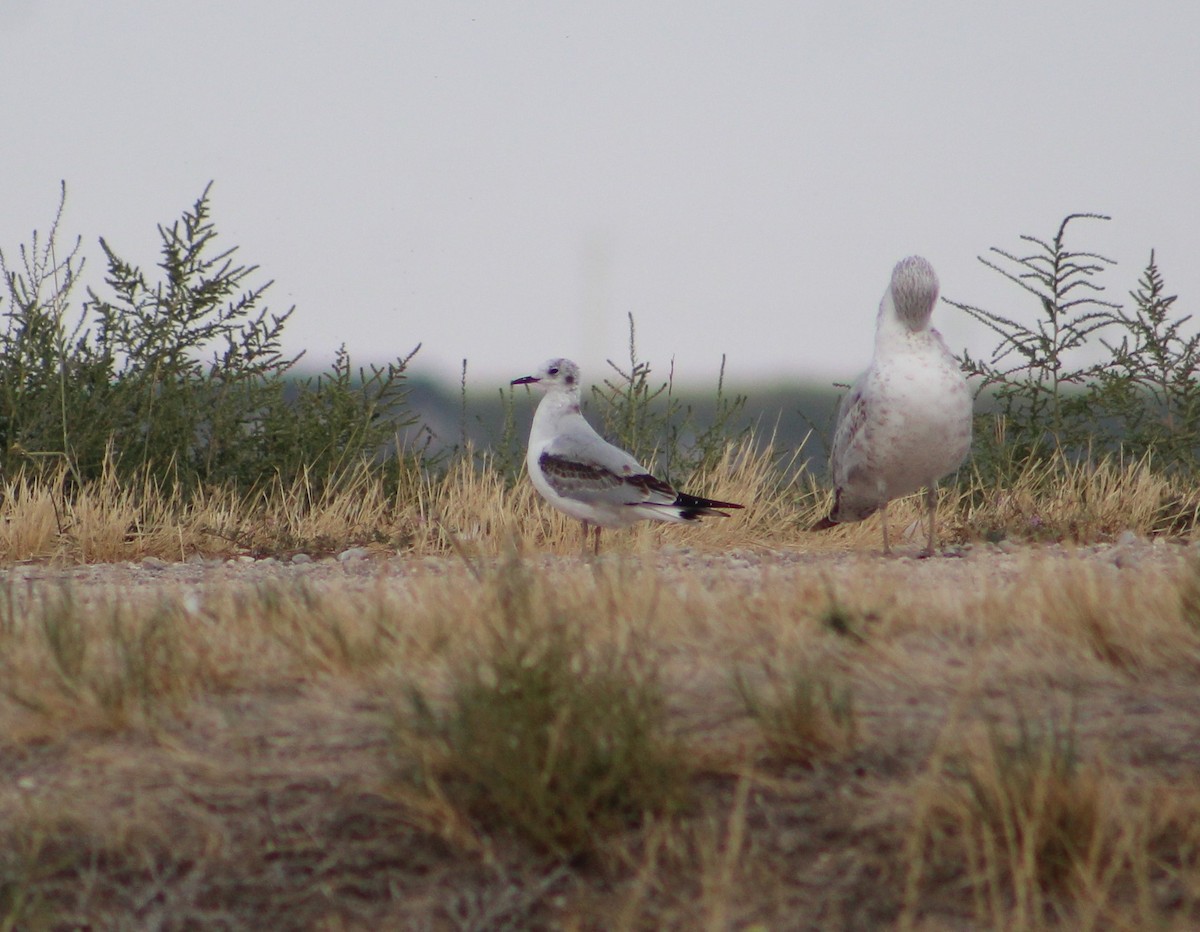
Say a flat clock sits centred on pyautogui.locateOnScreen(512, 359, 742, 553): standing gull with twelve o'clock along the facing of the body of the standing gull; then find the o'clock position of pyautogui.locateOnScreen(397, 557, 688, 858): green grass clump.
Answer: The green grass clump is roughly at 9 o'clock from the standing gull.

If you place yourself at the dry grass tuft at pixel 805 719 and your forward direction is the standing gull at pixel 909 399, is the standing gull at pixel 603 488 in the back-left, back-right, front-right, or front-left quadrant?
front-left

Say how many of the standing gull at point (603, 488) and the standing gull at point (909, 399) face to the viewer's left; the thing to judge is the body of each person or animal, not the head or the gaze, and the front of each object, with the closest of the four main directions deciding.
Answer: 1

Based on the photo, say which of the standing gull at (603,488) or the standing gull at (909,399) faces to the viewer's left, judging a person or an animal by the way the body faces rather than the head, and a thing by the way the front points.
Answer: the standing gull at (603,488)

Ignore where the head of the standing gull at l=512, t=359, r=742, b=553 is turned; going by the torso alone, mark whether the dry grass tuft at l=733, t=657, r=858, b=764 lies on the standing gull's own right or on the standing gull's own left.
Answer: on the standing gull's own left

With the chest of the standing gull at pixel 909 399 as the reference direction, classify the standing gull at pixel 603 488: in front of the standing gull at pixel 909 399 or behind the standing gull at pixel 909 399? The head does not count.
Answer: behind

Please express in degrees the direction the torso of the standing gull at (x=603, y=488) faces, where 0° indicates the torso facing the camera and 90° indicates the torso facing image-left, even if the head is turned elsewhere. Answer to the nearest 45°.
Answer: approximately 90°

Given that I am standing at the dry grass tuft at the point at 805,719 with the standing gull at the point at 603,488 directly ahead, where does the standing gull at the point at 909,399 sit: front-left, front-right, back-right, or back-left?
front-right

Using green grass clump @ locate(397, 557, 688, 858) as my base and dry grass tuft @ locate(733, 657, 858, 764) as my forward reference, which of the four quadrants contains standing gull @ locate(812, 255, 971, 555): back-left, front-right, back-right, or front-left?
front-left
